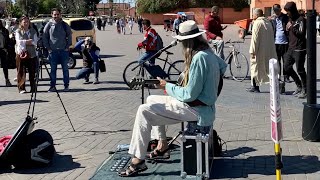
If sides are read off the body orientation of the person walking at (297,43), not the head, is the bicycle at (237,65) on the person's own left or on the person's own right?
on the person's own right

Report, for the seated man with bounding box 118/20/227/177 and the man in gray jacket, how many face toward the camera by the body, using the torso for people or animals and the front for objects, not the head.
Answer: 1

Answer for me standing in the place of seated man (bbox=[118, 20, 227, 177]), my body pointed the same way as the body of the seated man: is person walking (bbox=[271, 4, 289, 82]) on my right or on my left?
on my right

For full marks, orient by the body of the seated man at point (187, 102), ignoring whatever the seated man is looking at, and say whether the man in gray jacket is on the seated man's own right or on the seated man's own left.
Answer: on the seated man's own right

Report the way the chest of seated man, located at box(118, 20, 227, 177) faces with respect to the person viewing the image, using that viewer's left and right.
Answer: facing to the left of the viewer

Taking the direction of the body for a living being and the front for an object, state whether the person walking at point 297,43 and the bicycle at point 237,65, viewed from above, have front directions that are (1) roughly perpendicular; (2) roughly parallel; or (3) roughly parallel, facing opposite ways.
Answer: roughly perpendicular

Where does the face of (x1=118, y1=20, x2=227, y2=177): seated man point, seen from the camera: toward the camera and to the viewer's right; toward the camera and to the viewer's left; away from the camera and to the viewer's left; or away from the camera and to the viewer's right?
away from the camera and to the viewer's left

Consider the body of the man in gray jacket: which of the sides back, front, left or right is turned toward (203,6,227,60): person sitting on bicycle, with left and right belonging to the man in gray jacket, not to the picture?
left

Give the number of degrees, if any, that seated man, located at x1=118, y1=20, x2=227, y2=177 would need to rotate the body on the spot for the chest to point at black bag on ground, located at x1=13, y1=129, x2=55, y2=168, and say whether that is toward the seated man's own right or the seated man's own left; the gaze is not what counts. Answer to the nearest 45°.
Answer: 0° — they already face it

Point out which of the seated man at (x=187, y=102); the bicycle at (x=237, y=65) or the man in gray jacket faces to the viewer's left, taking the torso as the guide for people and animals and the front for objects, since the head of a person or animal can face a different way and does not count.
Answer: the seated man

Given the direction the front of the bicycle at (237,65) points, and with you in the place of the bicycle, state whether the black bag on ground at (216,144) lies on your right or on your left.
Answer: on your right

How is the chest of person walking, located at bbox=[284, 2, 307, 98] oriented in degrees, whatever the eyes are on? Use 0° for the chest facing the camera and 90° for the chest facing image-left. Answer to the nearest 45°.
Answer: approximately 45°

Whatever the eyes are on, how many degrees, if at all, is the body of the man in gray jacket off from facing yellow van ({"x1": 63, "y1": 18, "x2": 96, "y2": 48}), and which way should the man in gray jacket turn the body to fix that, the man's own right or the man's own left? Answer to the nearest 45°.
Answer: approximately 180°

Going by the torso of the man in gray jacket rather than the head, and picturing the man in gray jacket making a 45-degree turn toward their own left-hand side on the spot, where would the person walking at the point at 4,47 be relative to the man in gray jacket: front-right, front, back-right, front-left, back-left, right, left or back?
back
